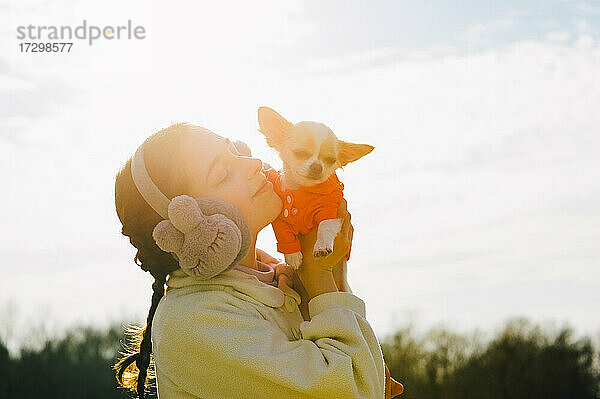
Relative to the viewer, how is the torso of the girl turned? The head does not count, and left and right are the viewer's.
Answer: facing to the right of the viewer

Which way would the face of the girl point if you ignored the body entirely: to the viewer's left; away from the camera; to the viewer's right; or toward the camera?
to the viewer's right

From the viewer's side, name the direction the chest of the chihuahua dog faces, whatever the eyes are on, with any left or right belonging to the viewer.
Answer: facing the viewer
